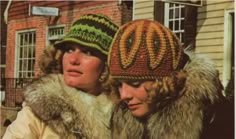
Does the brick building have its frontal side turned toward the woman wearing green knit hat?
yes

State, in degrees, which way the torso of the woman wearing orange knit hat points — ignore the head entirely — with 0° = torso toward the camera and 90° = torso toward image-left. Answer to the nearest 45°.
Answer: approximately 45°

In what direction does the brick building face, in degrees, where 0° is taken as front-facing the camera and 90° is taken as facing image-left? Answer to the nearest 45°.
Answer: approximately 0°

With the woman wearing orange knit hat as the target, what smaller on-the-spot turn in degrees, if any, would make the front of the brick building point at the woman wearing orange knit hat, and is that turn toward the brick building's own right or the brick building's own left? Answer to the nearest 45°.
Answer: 0° — it already faces them
